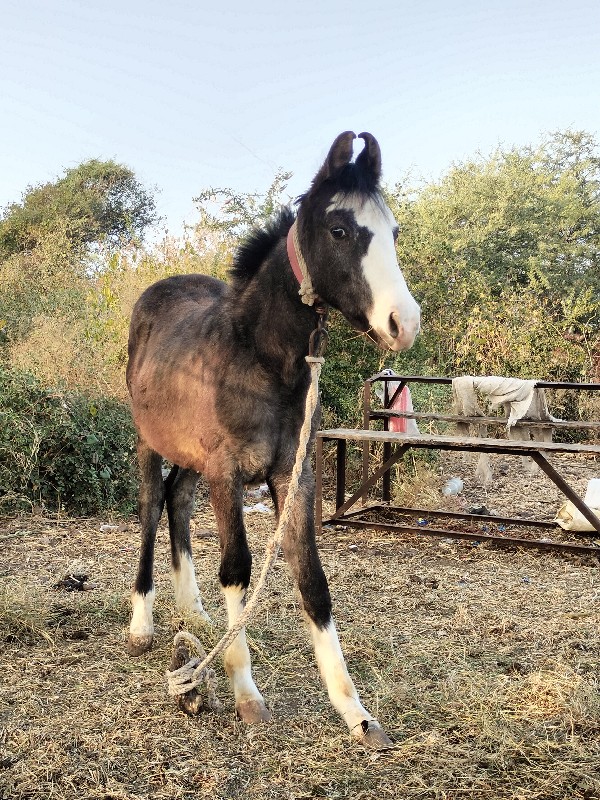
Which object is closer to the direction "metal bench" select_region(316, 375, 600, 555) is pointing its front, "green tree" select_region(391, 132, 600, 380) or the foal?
the foal

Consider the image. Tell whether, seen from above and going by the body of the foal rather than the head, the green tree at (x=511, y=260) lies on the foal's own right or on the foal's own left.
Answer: on the foal's own left

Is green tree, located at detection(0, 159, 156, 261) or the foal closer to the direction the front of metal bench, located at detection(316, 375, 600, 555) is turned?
the foal

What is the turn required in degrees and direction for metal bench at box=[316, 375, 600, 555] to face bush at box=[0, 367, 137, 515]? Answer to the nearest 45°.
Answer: approximately 90° to its right

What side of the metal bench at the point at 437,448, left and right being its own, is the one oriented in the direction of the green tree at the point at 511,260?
back

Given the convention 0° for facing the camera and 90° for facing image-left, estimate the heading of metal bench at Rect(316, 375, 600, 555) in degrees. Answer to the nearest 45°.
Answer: approximately 0°

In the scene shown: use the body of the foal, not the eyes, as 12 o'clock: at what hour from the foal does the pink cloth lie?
The pink cloth is roughly at 8 o'clock from the foal.

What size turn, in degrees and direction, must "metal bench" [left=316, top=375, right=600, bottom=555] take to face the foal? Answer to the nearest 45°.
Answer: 0° — it already faces it
